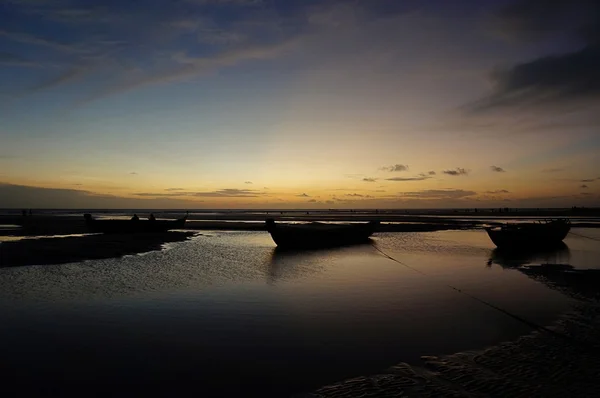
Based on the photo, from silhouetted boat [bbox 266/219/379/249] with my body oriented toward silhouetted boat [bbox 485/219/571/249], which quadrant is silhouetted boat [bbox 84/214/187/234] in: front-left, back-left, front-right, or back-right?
back-left
